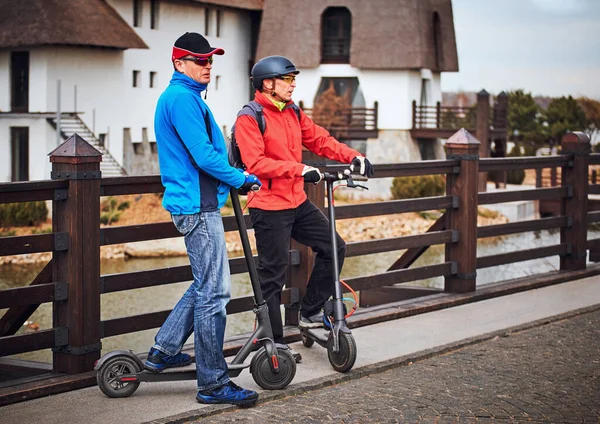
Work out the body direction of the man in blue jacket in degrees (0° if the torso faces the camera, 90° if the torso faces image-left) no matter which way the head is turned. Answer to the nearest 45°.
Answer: approximately 270°

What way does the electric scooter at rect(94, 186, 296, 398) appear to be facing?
to the viewer's right

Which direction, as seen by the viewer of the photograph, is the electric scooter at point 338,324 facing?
facing the viewer and to the right of the viewer

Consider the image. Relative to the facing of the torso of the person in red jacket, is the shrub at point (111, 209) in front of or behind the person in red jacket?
behind

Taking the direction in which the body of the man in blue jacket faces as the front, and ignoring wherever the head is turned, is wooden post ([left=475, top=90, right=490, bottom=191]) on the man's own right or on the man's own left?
on the man's own left

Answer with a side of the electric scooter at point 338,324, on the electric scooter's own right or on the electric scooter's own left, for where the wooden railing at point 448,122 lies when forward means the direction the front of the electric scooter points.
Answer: on the electric scooter's own left

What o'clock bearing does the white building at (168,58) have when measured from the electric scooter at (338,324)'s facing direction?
The white building is roughly at 7 o'clock from the electric scooter.

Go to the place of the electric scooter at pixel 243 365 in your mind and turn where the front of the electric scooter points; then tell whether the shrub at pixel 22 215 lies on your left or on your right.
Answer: on your left
